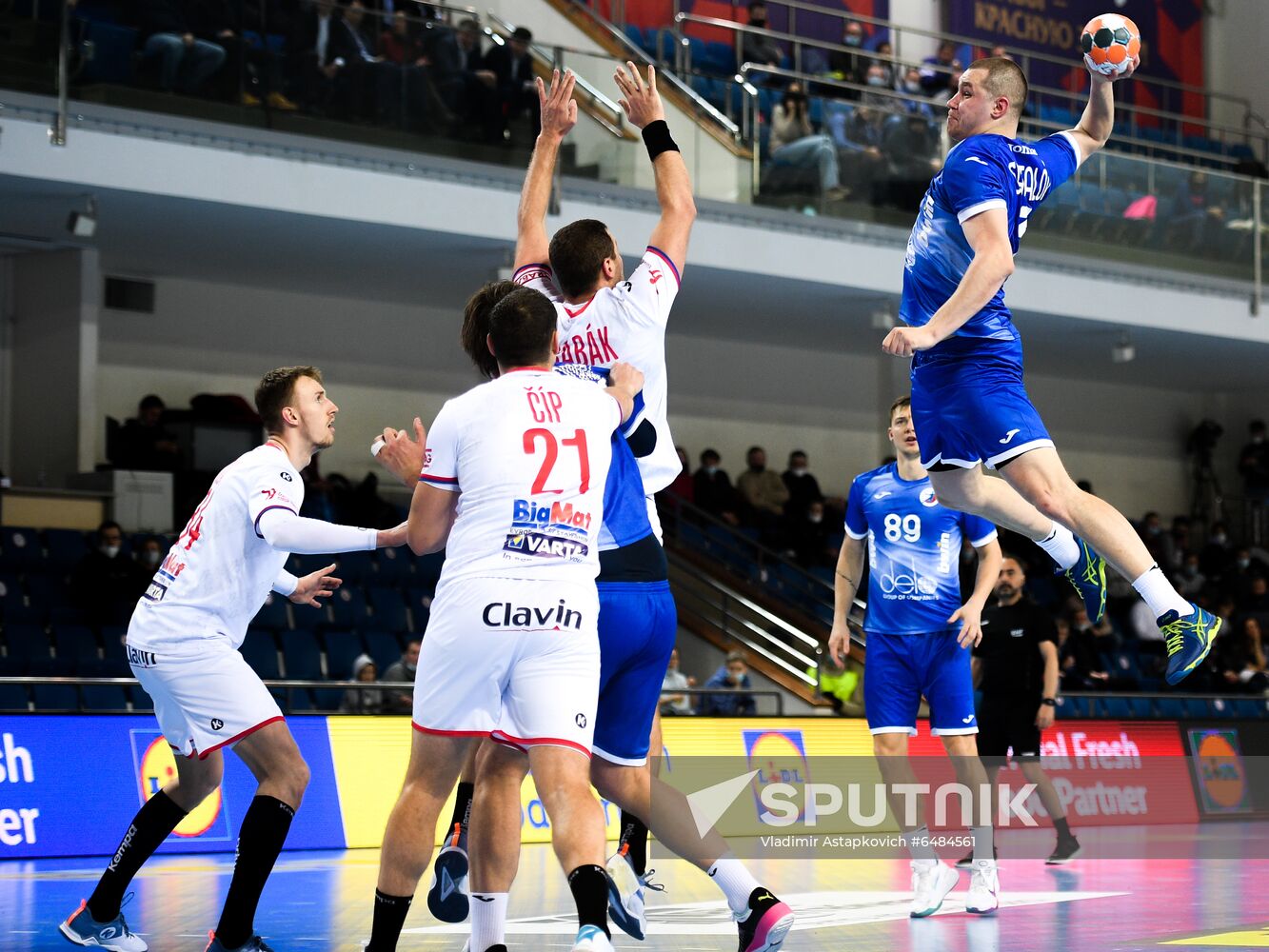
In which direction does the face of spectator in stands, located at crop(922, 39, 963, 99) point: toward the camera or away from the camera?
toward the camera

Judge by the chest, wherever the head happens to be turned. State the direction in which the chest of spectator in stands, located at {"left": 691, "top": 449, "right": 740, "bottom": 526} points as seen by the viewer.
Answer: toward the camera

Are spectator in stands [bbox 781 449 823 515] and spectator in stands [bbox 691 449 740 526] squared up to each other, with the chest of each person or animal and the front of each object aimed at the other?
no

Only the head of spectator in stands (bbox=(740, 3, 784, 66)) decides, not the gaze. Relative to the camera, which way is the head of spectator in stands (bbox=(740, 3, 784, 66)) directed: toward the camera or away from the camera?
toward the camera

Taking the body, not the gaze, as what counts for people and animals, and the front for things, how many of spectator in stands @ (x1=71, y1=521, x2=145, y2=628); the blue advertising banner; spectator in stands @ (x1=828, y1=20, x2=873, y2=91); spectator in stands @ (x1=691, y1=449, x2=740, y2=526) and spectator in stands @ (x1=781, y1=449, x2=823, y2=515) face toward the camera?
5

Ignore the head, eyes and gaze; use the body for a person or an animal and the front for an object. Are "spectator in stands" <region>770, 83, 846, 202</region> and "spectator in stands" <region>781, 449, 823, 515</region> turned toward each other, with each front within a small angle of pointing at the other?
no

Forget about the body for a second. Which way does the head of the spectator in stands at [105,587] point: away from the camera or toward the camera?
toward the camera

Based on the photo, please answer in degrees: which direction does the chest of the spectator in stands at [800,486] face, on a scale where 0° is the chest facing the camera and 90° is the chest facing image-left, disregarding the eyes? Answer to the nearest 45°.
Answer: approximately 0°

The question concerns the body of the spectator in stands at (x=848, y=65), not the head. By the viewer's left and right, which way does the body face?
facing the viewer

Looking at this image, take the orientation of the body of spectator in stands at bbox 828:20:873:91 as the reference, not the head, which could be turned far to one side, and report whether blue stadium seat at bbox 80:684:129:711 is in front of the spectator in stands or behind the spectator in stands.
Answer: in front

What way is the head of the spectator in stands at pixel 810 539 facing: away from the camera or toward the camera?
toward the camera

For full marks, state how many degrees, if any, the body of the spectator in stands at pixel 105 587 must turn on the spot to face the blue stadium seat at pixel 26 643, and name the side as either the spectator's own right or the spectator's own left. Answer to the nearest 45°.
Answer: approximately 45° to the spectator's own right
